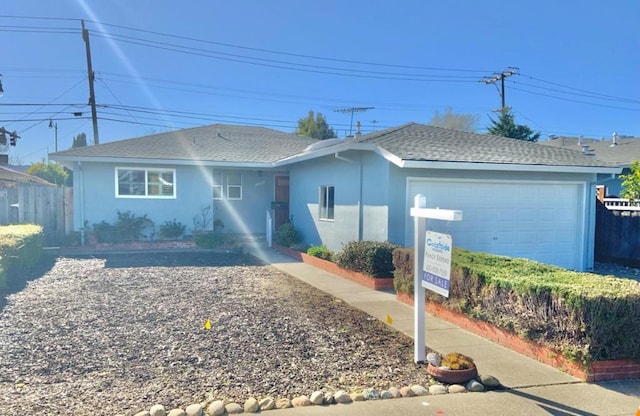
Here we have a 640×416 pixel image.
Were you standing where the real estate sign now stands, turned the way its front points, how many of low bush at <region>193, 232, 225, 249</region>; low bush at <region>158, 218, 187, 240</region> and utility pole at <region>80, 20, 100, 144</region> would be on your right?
3

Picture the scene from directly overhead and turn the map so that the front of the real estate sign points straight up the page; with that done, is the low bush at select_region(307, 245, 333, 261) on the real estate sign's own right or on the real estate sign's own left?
on the real estate sign's own right

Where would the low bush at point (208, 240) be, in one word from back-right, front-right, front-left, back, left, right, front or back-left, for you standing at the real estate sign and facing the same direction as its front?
right

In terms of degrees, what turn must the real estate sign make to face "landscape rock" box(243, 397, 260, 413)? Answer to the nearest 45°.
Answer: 0° — it already faces it

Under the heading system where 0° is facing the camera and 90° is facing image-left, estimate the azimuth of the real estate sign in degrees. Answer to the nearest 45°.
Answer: approximately 45°

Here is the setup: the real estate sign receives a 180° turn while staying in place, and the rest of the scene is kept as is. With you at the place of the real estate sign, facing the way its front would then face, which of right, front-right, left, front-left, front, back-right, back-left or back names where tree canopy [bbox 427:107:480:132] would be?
front-left

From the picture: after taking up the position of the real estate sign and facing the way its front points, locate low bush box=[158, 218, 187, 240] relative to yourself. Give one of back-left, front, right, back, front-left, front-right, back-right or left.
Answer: right

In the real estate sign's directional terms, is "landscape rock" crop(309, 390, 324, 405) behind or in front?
in front

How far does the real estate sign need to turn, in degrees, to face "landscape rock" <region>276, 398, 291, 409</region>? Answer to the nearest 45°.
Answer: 0° — it already faces it

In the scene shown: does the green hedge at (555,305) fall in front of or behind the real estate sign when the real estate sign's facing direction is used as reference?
behind

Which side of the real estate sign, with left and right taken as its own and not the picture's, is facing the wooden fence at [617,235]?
back
